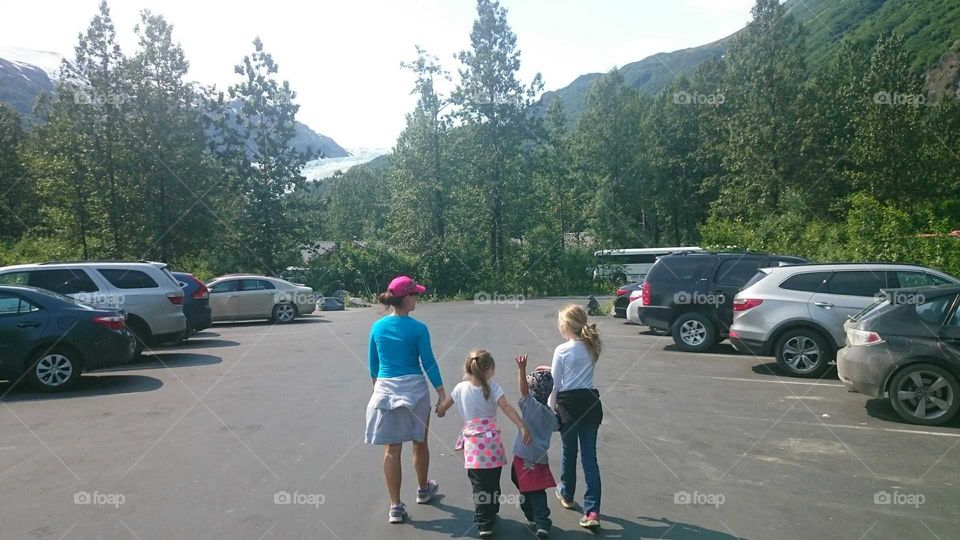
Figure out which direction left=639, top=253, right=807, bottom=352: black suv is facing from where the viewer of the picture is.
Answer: facing to the right of the viewer

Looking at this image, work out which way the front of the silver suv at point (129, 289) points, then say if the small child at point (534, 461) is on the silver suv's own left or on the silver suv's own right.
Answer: on the silver suv's own left

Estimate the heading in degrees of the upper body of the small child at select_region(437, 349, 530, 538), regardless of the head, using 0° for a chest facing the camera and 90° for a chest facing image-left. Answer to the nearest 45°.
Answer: approximately 180°

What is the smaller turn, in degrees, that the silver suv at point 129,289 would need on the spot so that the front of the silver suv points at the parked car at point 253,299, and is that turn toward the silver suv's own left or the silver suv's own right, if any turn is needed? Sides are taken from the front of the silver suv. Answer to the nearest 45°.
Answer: approximately 135° to the silver suv's own right

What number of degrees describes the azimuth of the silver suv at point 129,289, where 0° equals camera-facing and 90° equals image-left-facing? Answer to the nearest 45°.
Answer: approximately 90°

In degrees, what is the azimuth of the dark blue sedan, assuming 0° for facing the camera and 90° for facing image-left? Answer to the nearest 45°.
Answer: approximately 90°

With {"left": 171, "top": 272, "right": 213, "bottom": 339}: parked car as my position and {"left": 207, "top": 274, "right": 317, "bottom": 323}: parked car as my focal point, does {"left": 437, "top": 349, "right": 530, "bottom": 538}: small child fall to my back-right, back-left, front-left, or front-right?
back-right

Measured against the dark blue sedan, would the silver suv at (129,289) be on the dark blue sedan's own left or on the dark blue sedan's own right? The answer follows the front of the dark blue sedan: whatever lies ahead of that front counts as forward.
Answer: on the dark blue sedan's own right

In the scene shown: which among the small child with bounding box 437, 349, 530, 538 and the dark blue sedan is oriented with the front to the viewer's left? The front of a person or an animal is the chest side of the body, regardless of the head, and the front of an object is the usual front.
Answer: the dark blue sedan

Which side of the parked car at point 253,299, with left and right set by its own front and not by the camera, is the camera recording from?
left
